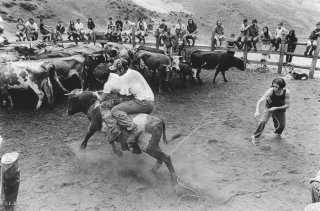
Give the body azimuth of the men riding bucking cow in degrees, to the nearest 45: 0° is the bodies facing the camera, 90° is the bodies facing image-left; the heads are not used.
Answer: approximately 90°

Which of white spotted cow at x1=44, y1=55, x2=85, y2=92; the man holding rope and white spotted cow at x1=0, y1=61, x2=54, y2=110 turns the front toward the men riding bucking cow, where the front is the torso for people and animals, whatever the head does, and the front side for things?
the man holding rope

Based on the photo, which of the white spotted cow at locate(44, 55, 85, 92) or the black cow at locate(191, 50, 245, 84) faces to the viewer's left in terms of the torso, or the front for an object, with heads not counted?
the white spotted cow

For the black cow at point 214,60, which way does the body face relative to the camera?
to the viewer's right

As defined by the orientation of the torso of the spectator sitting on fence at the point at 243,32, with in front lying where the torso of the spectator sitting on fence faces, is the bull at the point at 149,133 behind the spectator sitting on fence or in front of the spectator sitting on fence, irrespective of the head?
in front

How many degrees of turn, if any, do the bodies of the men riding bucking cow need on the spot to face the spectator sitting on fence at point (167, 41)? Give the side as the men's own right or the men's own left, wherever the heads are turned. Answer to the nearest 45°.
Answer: approximately 90° to the men's own right

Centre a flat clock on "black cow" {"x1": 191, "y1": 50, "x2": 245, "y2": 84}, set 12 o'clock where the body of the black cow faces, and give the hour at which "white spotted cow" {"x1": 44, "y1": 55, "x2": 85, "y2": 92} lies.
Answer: The white spotted cow is roughly at 5 o'clock from the black cow.

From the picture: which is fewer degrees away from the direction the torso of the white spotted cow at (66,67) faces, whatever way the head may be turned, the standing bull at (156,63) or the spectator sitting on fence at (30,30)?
the spectator sitting on fence

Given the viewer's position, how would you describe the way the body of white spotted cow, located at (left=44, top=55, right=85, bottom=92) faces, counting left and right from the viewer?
facing to the left of the viewer

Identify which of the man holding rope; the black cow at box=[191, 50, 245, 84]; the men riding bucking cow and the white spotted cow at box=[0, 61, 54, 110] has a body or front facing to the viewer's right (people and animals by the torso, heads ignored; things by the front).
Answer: the black cow

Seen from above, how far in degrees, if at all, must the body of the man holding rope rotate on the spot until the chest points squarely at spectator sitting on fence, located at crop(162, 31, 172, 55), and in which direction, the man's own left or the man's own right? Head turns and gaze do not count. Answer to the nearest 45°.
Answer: approximately 90° to the man's own right

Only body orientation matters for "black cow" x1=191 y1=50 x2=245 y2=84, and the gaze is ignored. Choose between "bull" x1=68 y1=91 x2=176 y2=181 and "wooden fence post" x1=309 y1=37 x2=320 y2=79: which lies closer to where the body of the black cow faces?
the wooden fence post

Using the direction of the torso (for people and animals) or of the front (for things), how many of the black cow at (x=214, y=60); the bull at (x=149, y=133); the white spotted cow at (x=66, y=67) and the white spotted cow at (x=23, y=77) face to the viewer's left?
3

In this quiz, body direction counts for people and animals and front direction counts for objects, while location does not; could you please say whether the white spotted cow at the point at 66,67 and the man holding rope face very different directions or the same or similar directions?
same or similar directions
